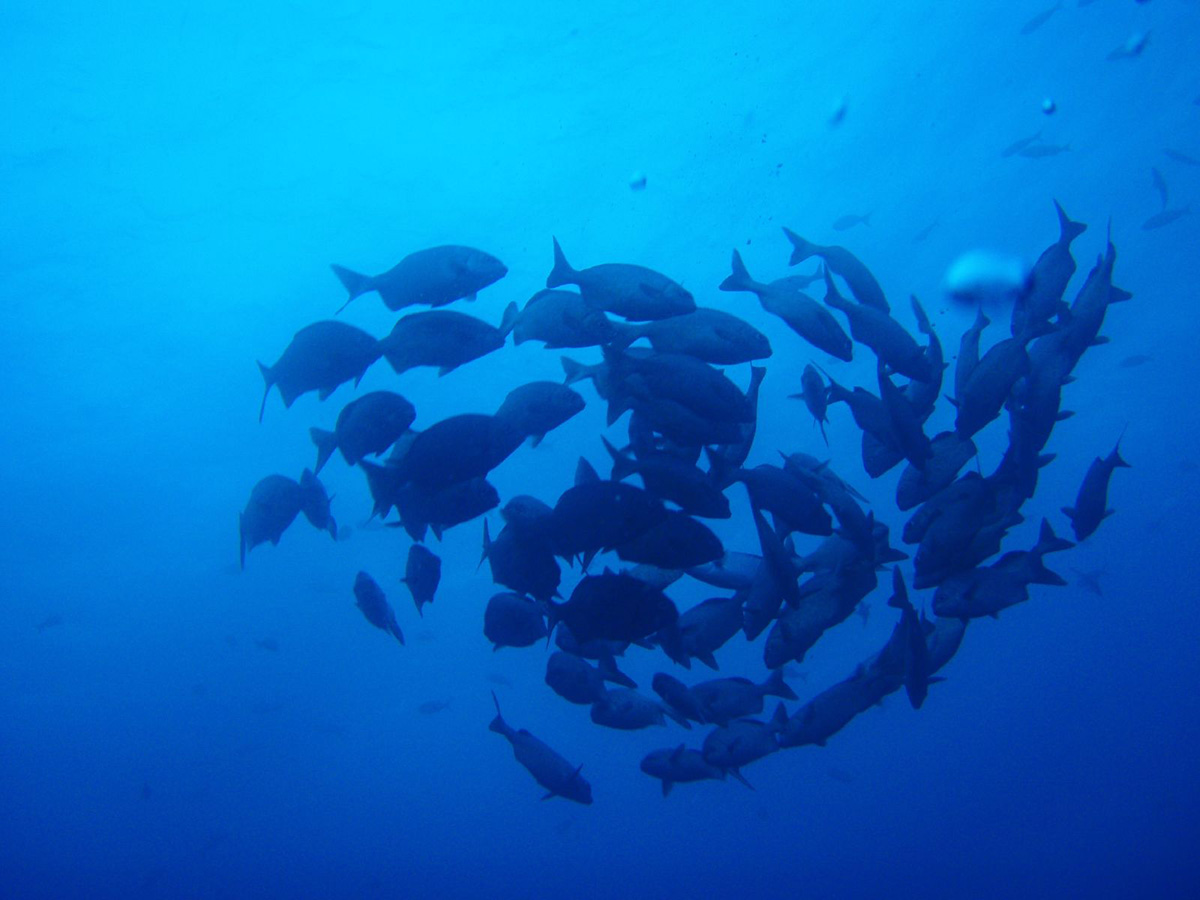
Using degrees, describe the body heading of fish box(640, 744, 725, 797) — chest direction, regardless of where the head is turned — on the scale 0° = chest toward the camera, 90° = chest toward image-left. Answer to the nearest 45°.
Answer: approximately 90°

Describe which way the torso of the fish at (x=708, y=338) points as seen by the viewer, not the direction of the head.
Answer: to the viewer's right

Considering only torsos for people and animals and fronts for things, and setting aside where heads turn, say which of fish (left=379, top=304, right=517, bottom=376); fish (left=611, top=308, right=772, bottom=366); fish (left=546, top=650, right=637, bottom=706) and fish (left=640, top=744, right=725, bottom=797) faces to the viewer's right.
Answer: fish (left=611, top=308, right=772, bottom=366)

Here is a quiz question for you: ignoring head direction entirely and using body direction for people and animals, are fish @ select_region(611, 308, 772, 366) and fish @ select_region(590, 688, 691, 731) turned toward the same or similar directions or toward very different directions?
very different directions

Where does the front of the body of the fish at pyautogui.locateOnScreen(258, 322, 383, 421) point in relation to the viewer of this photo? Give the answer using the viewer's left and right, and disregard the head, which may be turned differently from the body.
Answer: facing to the right of the viewer

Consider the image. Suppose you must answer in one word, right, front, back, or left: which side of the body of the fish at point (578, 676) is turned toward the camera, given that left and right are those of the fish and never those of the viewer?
left

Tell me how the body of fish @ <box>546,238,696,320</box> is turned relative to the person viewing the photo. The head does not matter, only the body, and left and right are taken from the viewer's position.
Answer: facing to the right of the viewer

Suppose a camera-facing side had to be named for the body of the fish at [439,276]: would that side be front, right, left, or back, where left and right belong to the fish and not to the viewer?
right

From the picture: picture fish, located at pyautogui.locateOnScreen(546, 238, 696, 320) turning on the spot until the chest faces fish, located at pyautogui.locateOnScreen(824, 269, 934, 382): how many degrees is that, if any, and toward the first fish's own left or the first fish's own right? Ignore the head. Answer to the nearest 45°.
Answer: approximately 45° to the first fish's own left
